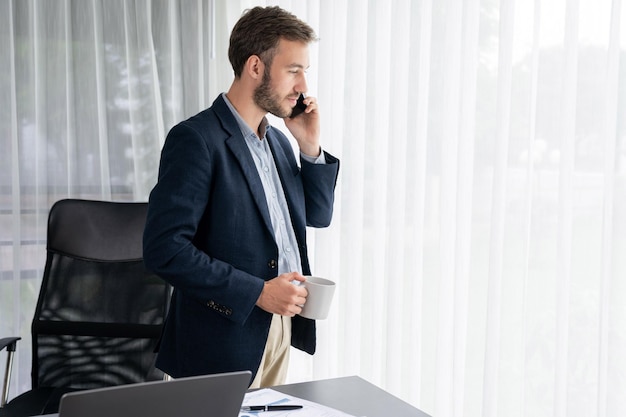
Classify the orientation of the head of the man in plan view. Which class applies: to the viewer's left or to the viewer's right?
to the viewer's right

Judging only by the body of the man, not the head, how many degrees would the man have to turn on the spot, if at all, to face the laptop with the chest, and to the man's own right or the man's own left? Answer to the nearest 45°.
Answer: approximately 45° to the man's own right

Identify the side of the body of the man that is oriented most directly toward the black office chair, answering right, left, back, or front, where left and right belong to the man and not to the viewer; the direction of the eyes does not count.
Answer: back

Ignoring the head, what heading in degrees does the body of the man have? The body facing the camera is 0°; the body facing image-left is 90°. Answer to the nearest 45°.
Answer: approximately 315°
